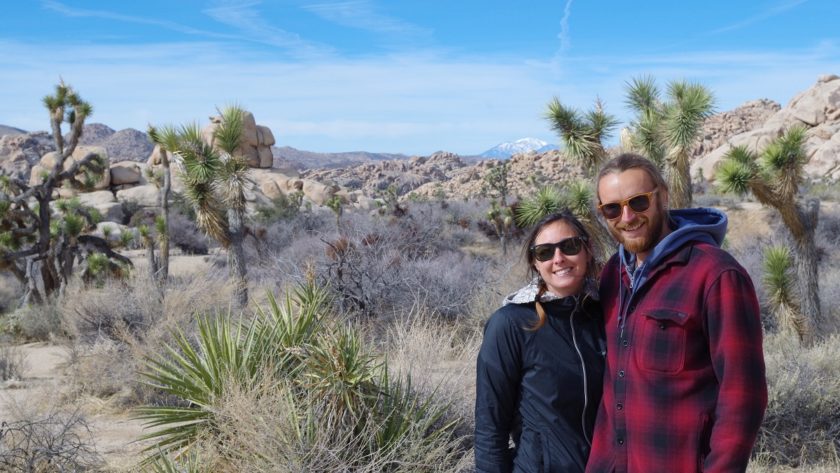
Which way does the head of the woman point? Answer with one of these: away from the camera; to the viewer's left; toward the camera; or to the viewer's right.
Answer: toward the camera

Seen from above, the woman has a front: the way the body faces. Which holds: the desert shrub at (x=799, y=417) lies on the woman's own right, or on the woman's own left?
on the woman's own left

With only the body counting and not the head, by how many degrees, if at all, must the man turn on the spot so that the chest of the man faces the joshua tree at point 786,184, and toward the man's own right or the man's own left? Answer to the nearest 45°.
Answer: approximately 135° to the man's own right

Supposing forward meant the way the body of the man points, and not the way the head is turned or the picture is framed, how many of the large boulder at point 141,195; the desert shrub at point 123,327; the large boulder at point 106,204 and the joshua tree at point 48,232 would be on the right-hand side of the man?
4

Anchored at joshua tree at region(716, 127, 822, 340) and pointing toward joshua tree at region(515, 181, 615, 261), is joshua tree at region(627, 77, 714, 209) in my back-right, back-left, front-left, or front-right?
front-right

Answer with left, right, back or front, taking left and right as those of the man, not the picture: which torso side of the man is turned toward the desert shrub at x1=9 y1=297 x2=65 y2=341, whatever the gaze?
right

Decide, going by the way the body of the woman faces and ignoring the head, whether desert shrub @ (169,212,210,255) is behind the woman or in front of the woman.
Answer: behind

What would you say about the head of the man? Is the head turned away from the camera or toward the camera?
toward the camera

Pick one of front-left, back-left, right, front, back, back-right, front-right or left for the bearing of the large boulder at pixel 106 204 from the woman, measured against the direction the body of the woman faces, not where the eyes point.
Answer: back

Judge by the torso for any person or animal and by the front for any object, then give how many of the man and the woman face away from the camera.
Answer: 0

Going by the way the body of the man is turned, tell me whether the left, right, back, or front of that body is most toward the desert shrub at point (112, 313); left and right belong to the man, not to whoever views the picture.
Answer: right

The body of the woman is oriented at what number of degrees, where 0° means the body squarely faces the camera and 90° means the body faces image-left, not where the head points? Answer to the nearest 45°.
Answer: approximately 315°

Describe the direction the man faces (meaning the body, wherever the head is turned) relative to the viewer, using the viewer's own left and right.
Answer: facing the viewer and to the left of the viewer

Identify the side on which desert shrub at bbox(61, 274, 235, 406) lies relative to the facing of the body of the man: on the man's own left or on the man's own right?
on the man's own right

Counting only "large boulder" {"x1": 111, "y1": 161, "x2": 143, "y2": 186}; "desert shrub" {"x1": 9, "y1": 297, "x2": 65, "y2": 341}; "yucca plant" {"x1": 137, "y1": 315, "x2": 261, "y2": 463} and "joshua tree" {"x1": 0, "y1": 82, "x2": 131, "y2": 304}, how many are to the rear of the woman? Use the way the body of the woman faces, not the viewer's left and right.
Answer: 4
